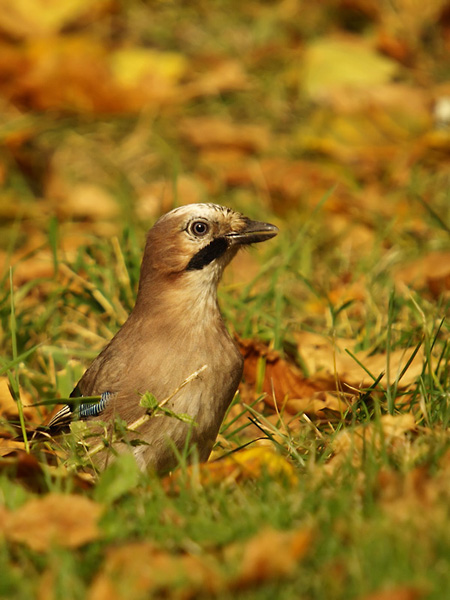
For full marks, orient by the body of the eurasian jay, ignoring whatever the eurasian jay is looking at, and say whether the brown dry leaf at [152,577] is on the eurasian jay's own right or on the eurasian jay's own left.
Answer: on the eurasian jay's own right

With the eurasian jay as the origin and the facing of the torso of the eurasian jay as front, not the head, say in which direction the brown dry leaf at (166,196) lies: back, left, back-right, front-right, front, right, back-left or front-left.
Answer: back-left

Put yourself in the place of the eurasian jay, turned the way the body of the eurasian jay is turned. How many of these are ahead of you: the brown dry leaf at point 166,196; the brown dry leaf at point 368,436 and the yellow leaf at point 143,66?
1

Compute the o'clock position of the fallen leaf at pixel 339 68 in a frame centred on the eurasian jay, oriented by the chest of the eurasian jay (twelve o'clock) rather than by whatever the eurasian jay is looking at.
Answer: The fallen leaf is roughly at 8 o'clock from the eurasian jay.

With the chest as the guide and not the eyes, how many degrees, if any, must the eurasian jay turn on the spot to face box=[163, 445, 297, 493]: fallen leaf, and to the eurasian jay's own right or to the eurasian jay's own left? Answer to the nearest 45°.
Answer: approximately 45° to the eurasian jay's own right

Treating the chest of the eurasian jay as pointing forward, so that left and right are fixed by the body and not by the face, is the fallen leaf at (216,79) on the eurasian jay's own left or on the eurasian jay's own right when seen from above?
on the eurasian jay's own left

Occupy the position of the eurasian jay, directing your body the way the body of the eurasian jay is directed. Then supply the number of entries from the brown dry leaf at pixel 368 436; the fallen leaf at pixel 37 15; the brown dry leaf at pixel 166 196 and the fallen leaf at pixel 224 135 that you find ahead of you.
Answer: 1

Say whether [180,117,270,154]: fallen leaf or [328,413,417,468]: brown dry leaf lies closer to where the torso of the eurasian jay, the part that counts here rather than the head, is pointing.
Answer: the brown dry leaf

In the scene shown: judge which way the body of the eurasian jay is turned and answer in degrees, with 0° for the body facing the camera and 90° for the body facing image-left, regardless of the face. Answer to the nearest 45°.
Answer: approximately 315°

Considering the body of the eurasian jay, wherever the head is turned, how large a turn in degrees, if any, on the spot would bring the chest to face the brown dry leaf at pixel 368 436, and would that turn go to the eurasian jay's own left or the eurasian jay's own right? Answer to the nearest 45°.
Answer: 0° — it already faces it

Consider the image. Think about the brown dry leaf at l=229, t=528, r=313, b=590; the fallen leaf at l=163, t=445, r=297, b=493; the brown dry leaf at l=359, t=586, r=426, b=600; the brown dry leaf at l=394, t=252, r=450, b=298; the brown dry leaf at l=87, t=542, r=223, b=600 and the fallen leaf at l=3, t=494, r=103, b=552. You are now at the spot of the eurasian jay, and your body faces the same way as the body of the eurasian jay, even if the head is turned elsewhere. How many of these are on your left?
1

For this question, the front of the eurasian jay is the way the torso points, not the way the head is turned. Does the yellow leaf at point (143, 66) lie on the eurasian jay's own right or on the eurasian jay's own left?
on the eurasian jay's own left

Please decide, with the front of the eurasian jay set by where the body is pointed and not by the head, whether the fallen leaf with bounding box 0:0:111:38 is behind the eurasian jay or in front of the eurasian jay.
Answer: behind

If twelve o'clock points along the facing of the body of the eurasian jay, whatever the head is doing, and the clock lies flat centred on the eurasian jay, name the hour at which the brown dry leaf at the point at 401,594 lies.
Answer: The brown dry leaf is roughly at 1 o'clock from the eurasian jay.

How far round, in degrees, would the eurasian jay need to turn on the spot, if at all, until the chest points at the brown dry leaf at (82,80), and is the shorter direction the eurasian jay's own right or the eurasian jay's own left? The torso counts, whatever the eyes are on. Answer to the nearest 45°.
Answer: approximately 135° to the eurasian jay's own left

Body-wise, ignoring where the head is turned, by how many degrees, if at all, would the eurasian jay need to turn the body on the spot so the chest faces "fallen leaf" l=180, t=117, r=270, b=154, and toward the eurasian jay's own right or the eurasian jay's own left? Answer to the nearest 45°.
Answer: approximately 135° to the eurasian jay's own left

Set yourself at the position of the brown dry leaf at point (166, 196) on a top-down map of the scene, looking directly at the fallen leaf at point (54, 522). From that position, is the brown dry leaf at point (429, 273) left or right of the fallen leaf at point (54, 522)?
left

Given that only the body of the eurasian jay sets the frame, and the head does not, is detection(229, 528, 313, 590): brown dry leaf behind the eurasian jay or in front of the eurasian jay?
in front
